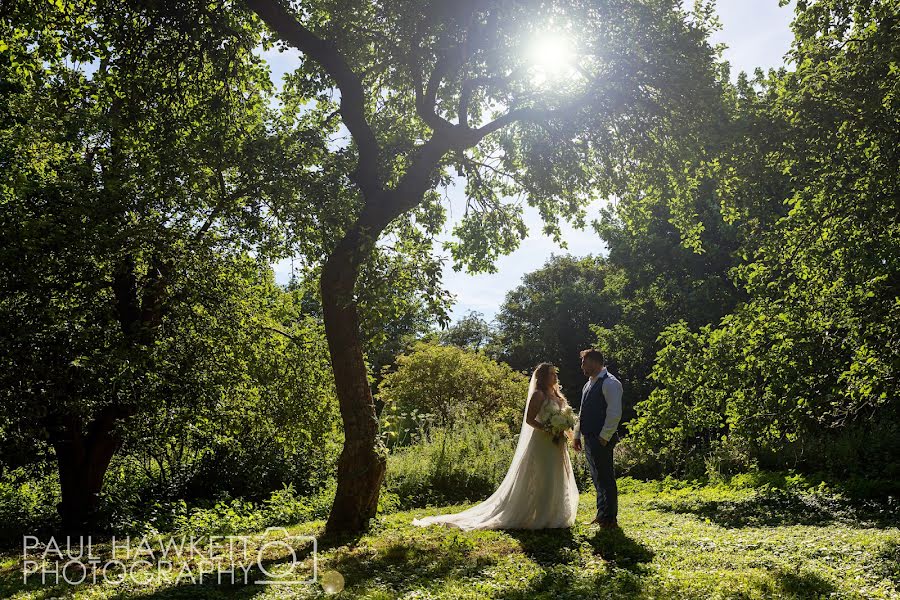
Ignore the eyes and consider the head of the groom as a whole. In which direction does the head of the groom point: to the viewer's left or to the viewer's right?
to the viewer's left

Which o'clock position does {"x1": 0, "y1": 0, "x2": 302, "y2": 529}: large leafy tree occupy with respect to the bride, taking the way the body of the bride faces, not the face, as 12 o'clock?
The large leafy tree is roughly at 6 o'clock from the bride.

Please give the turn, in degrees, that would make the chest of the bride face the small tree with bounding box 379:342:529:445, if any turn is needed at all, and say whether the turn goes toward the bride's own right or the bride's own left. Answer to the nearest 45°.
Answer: approximately 90° to the bride's own left

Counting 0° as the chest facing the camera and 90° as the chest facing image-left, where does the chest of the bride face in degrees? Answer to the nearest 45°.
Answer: approximately 270°

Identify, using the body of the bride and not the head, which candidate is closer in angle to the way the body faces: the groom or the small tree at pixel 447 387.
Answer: the groom
